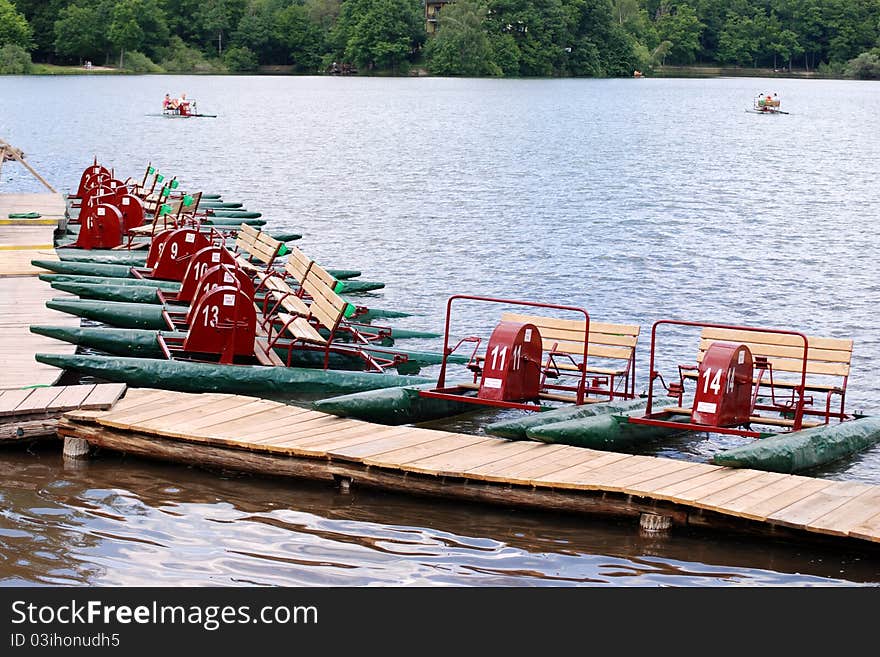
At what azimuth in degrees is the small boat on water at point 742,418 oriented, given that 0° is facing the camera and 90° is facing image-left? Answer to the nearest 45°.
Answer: approximately 45°

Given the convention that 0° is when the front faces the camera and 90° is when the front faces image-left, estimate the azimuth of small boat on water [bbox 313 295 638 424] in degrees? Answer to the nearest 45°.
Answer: approximately 45°

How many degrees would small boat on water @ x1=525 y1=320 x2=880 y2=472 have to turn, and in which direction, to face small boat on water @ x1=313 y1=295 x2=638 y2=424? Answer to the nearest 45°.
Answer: approximately 45° to its right

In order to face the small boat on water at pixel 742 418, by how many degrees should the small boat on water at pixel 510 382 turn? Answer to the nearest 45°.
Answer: approximately 135° to its left

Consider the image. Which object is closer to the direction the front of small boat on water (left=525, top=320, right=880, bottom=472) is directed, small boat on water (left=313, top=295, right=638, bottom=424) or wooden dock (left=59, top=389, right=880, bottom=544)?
the wooden dock

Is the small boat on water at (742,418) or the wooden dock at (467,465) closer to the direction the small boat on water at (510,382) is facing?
the wooden dock

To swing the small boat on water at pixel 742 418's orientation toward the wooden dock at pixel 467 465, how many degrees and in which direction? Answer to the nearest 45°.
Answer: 0° — it already faces it
